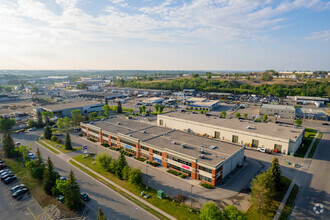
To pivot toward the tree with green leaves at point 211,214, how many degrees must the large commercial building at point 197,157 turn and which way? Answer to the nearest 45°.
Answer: approximately 45° to its left

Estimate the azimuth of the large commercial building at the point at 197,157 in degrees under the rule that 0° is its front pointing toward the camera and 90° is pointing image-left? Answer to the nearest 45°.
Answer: approximately 45°

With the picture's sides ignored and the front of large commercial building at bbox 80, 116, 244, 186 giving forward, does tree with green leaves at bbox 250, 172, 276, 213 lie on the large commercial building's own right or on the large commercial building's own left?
on the large commercial building's own left

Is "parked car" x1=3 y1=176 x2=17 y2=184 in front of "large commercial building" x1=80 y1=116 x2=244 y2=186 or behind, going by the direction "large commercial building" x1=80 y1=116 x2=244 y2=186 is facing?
in front

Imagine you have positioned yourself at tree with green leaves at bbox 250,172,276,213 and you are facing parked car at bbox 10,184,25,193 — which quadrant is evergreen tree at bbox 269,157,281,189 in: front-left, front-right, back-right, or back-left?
back-right

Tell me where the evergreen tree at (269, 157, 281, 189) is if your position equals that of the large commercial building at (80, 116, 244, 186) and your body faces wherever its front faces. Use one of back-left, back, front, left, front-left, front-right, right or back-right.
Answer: left

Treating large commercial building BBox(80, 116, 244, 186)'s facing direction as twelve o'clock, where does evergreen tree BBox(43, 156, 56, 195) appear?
The evergreen tree is roughly at 1 o'clock from the large commercial building.

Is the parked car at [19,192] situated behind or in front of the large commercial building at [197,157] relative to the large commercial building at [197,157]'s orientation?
in front

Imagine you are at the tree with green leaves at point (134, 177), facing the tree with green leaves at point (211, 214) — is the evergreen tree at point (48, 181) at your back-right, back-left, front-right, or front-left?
back-right

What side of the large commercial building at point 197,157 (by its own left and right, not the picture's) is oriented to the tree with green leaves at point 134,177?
front

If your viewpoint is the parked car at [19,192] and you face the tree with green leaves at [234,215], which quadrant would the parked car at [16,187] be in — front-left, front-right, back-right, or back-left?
back-left

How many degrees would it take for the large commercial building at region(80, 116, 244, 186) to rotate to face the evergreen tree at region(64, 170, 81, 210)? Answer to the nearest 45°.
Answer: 0° — it already faces it

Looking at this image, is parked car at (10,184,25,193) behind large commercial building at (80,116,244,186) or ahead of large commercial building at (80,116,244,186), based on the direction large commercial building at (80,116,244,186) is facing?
ahead
